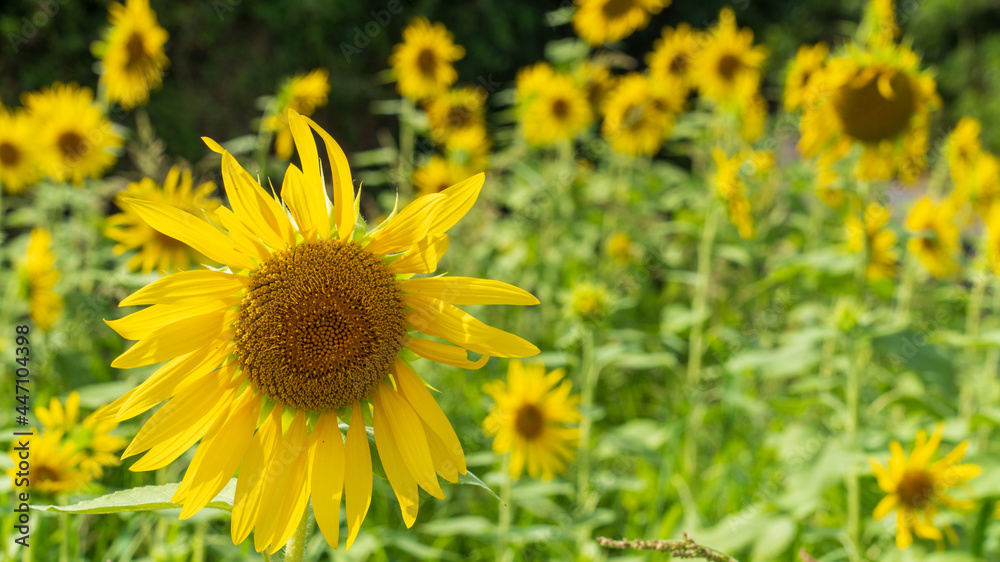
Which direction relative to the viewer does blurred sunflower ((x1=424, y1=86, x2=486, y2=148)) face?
toward the camera

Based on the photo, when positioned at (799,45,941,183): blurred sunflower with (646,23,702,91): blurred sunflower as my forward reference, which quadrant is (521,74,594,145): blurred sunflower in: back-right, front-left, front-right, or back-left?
front-left

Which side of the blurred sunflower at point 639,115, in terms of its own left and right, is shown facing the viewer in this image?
front

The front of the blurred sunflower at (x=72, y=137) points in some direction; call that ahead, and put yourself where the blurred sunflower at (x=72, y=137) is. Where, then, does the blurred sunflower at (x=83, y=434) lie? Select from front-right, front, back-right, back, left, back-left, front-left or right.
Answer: front

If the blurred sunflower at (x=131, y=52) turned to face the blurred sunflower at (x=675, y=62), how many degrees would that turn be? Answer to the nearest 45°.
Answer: approximately 45° to its left

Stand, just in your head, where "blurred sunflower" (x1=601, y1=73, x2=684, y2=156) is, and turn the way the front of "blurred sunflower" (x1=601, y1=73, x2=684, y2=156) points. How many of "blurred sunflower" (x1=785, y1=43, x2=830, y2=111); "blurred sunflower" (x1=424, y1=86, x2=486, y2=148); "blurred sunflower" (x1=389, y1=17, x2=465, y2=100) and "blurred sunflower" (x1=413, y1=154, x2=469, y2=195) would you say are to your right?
3

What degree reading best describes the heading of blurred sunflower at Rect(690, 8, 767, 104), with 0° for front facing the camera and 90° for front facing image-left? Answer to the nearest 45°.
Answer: approximately 0°

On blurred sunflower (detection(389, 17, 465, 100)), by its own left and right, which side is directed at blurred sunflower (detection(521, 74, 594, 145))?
left

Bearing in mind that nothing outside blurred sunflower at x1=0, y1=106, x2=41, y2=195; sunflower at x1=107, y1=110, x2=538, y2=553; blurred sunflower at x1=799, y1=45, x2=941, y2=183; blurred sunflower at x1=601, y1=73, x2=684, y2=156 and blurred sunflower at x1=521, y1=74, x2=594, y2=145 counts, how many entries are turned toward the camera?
5

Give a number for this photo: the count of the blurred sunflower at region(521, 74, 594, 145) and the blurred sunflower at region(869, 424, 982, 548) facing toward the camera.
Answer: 2

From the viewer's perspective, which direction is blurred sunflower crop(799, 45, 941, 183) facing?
toward the camera

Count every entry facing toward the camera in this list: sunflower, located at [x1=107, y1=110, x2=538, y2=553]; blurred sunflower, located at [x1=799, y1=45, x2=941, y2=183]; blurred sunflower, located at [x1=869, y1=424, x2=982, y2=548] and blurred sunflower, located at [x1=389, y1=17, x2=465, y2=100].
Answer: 4

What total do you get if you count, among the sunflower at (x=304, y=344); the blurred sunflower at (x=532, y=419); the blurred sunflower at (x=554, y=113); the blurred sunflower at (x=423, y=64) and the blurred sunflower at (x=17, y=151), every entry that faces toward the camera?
5
